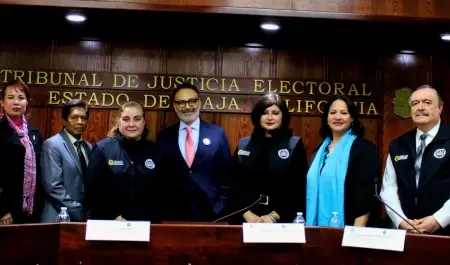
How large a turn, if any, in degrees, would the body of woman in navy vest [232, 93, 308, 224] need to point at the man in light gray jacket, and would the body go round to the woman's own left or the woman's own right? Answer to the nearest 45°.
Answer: approximately 90° to the woman's own right

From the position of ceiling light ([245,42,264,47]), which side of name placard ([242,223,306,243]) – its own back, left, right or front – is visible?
back

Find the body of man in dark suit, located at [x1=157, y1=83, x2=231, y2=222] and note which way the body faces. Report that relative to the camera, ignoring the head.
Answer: toward the camera

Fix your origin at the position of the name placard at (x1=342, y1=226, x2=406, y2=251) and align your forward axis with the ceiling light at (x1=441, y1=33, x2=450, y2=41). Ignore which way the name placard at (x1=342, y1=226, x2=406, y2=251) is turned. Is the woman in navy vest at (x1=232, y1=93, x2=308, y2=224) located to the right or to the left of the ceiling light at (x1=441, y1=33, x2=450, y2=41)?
left

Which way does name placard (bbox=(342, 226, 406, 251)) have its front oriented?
toward the camera

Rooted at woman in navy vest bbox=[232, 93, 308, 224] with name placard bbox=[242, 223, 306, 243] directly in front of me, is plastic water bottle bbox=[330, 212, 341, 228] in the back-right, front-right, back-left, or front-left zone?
front-left

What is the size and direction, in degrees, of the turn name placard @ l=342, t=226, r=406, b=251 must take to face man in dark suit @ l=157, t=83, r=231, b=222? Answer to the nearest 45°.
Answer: approximately 135° to its right

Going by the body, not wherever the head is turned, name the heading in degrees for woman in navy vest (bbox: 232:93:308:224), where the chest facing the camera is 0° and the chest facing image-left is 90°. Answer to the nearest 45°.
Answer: approximately 0°

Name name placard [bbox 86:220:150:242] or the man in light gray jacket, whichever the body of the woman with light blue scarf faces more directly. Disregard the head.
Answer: the name placard

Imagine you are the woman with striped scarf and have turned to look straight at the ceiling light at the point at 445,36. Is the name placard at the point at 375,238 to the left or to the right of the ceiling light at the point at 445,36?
right
